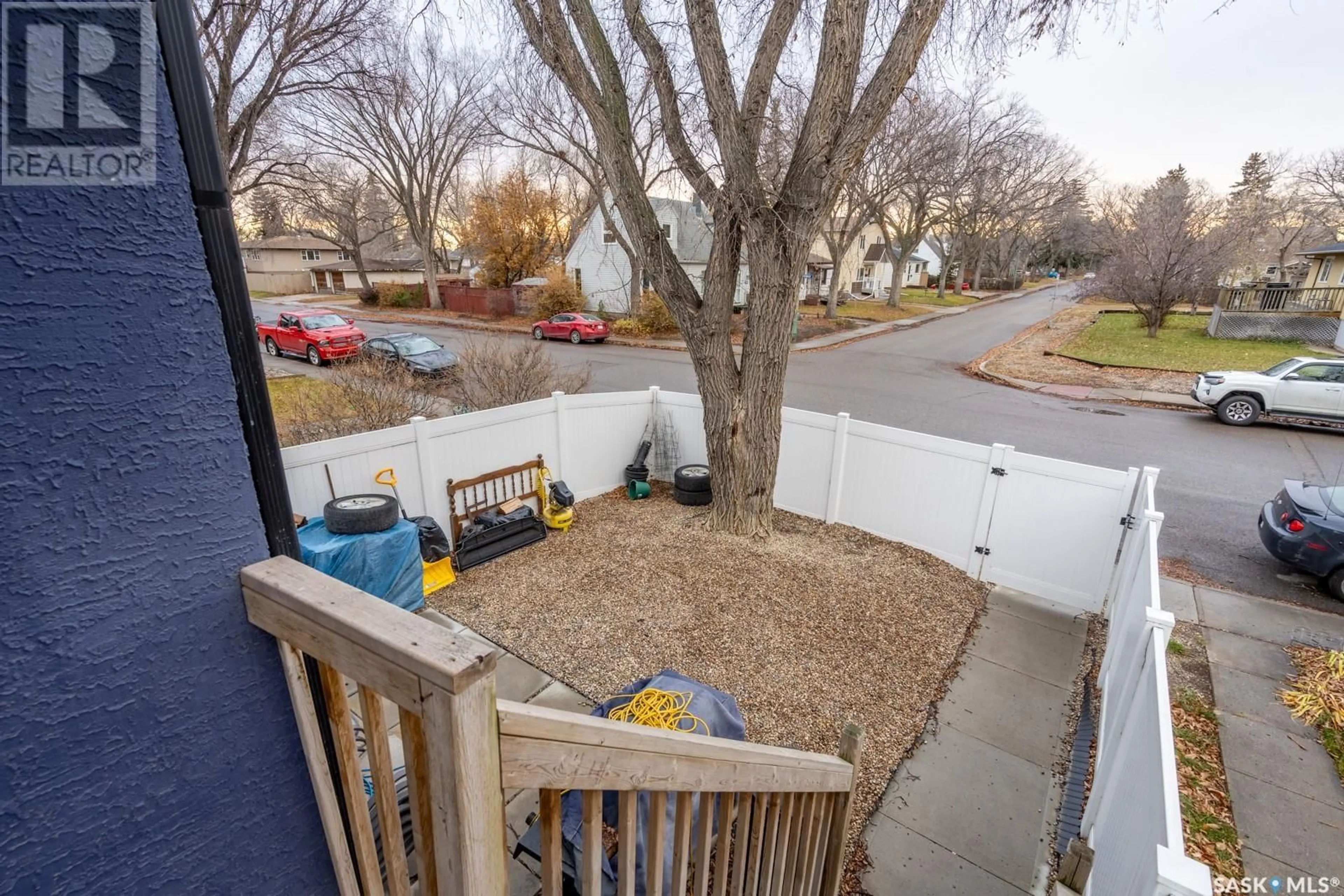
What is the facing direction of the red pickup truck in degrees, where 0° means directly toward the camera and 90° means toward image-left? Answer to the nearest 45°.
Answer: approximately 315°

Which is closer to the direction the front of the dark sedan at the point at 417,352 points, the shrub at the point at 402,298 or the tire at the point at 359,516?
the tire

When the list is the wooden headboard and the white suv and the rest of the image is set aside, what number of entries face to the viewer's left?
1

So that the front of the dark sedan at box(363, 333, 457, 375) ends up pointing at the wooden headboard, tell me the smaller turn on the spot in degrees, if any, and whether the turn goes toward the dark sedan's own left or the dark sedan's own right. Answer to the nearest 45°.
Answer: approximately 45° to the dark sedan's own right

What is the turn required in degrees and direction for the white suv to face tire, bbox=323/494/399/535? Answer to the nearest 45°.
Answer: approximately 90° to its left

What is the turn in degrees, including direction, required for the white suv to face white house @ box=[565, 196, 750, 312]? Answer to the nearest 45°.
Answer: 0° — it already faces it

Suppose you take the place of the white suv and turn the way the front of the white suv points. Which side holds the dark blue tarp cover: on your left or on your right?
on your left

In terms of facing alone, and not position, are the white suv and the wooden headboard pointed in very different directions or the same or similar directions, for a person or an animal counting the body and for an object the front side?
very different directions

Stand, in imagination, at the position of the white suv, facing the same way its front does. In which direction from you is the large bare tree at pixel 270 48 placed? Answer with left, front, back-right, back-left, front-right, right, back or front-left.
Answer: front-left

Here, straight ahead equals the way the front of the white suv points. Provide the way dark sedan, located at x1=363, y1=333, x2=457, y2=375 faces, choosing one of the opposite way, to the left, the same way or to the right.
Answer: the opposite way

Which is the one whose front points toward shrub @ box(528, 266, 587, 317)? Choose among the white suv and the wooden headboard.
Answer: the white suv

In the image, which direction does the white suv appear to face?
to the viewer's left

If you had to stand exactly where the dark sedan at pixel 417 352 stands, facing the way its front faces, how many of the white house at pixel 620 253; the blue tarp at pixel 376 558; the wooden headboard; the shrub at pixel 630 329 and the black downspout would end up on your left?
2

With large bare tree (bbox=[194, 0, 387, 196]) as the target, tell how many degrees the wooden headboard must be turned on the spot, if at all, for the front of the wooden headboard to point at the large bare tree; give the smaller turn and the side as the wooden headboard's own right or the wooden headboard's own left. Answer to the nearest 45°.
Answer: approximately 180°

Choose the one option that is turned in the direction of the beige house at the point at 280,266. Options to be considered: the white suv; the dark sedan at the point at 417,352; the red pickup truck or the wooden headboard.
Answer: the white suv

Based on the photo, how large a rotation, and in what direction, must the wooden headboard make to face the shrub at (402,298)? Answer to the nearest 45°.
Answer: approximately 135° to its left
